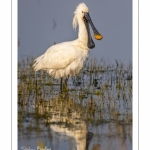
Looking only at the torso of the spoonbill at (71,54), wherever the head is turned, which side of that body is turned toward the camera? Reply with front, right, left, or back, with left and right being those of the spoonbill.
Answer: right
